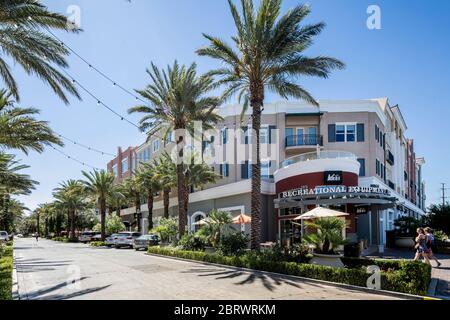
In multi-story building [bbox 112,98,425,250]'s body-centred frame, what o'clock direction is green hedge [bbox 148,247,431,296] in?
The green hedge is roughly at 12 o'clock from the multi-story building.

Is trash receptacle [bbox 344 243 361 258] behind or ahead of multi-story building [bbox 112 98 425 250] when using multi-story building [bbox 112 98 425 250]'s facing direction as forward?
ahead

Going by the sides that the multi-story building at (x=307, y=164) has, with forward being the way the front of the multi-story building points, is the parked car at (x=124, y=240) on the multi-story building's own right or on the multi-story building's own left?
on the multi-story building's own right

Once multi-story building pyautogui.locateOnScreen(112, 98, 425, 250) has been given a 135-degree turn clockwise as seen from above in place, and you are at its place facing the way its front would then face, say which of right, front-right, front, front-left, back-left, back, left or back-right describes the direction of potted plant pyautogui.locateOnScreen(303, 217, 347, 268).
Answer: back-left

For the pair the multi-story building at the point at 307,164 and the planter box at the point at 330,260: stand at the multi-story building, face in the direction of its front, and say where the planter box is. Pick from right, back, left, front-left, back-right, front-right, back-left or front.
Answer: front

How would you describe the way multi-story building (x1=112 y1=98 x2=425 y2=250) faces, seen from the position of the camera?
facing the viewer

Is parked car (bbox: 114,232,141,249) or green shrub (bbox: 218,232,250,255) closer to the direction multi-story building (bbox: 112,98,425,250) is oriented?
the green shrub

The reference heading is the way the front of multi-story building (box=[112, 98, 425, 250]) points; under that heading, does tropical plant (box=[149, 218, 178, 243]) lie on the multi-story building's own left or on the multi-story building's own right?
on the multi-story building's own right

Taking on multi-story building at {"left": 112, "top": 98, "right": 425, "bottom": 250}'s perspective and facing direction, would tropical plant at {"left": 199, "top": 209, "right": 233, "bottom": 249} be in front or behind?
in front
